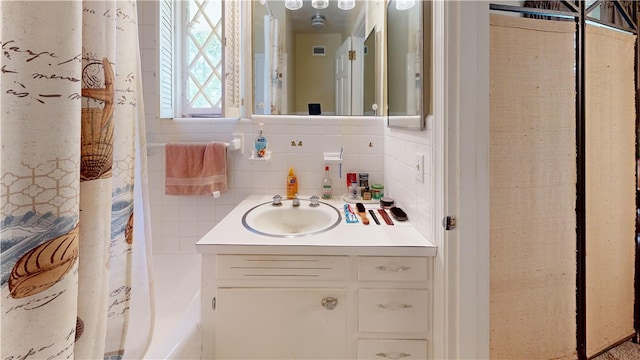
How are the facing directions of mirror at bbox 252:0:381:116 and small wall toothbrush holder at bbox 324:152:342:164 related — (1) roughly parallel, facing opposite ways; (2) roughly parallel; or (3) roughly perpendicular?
roughly parallel

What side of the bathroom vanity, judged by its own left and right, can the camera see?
front

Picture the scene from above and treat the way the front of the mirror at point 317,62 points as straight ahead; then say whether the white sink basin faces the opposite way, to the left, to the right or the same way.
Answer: the same way

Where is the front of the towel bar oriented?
toward the camera

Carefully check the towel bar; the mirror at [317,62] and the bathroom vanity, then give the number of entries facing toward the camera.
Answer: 3

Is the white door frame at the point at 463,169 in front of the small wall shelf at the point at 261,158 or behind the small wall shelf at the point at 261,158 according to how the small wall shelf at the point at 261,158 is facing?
in front

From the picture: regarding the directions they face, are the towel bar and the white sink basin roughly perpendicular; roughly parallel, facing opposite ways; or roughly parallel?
roughly parallel

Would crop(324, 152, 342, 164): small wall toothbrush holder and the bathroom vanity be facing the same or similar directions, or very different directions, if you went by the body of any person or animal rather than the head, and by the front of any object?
same or similar directions

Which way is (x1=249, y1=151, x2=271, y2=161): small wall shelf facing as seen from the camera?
toward the camera

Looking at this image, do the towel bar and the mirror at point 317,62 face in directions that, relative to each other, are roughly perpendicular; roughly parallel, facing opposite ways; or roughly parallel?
roughly parallel

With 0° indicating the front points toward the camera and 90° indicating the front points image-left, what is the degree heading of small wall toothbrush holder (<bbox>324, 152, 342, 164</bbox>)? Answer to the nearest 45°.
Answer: approximately 0°
